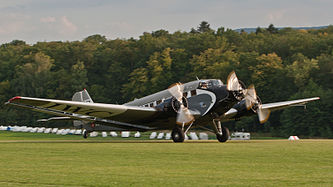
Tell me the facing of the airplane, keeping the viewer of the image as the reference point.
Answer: facing the viewer and to the right of the viewer
